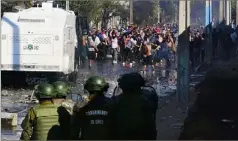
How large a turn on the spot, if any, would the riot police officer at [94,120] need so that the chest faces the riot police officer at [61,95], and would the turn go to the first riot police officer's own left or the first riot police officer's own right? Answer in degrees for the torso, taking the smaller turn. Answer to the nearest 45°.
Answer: approximately 45° to the first riot police officer's own left

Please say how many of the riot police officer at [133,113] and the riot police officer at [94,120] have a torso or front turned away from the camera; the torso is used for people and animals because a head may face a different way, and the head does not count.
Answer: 2

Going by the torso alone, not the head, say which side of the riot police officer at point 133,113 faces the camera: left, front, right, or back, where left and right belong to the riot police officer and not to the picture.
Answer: back

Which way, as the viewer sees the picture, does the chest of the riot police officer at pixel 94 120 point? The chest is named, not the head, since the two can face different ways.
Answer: away from the camera

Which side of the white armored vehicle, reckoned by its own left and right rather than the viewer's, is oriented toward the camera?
back

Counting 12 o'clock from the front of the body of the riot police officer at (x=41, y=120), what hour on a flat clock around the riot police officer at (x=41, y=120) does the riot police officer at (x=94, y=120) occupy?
the riot police officer at (x=94, y=120) is roughly at 4 o'clock from the riot police officer at (x=41, y=120).

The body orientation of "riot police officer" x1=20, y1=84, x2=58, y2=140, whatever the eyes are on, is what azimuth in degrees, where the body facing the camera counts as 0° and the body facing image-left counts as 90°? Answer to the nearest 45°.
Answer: approximately 180°

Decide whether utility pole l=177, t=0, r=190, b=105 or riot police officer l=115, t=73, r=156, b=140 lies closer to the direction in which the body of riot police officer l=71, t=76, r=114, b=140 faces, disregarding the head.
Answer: the utility pole

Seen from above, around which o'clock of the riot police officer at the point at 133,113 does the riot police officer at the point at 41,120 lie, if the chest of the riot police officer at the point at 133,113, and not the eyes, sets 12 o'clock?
the riot police officer at the point at 41,120 is roughly at 9 o'clock from the riot police officer at the point at 133,113.
